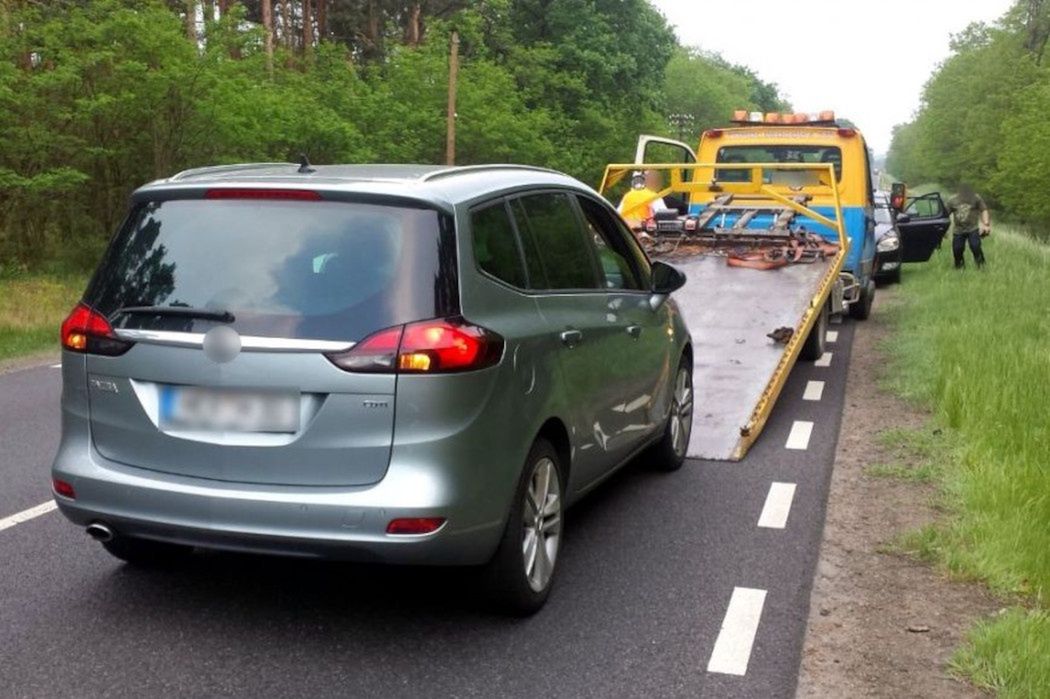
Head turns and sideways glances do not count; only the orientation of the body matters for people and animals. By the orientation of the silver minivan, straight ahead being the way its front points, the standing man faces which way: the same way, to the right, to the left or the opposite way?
the opposite way

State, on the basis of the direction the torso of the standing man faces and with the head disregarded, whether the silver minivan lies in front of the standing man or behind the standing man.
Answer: in front

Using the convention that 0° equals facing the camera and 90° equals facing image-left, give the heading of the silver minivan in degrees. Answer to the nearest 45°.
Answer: approximately 225°

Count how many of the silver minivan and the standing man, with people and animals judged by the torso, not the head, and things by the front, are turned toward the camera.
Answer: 1

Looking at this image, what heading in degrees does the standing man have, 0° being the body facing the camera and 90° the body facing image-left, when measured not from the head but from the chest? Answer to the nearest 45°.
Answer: approximately 0°

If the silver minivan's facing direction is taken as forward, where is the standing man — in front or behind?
in front
